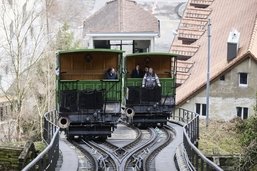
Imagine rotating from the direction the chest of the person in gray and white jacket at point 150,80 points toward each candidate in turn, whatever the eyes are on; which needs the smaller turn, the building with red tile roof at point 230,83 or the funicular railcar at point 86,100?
the funicular railcar

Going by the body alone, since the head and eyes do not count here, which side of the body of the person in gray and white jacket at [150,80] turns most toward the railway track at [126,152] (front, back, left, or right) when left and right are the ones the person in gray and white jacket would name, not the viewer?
front

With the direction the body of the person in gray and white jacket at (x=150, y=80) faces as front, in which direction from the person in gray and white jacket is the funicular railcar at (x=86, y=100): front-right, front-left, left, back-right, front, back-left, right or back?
front-right

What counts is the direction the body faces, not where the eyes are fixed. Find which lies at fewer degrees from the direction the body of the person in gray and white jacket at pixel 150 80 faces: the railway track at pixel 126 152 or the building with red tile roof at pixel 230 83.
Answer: the railway track

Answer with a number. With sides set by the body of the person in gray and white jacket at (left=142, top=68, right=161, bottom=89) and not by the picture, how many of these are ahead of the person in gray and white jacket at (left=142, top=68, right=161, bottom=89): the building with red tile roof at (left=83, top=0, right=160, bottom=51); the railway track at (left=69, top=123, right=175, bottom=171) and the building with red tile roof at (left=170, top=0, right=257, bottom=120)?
1

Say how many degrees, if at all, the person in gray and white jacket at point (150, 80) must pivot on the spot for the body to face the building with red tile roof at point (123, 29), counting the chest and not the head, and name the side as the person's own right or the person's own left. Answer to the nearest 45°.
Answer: approximately 180°

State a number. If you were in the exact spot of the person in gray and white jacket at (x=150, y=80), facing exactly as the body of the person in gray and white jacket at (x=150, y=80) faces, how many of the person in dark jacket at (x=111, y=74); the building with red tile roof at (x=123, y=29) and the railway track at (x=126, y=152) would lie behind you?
1

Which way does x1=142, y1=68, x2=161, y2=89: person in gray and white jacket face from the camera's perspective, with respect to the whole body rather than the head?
toward the camera
